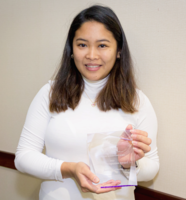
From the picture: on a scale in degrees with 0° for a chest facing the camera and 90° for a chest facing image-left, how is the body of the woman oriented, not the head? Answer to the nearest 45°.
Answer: approximately 0°
